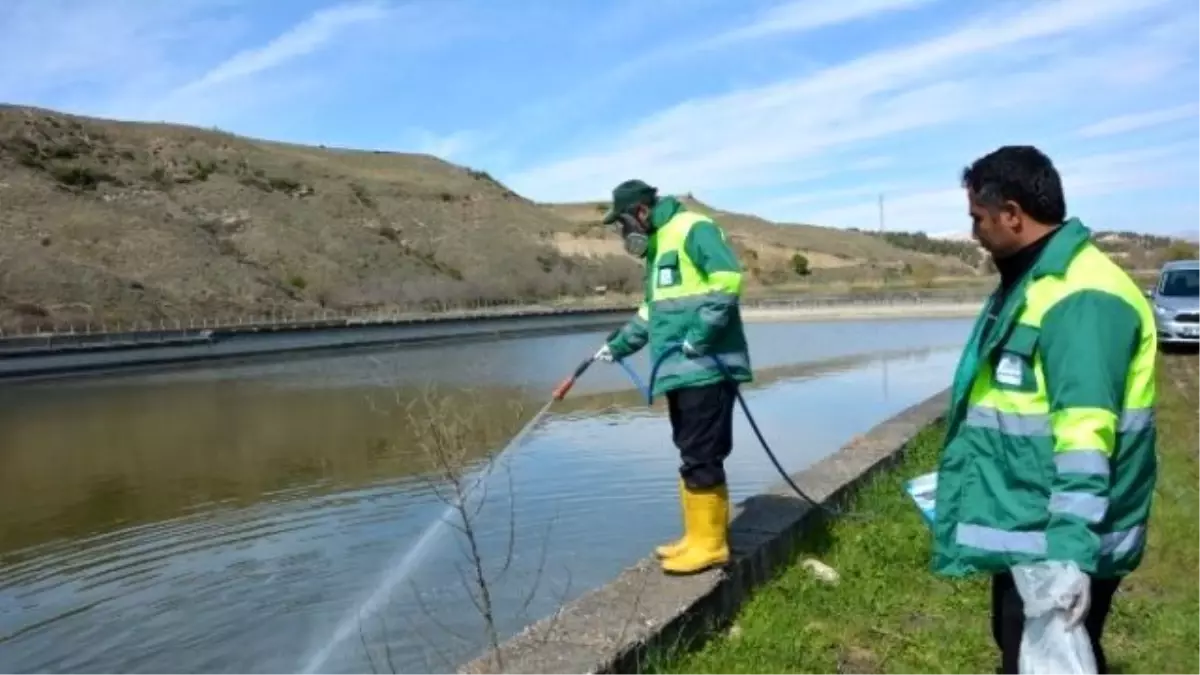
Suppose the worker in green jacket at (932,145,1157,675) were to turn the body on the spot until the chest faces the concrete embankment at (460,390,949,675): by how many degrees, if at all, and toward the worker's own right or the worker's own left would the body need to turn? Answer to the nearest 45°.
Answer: approximately 45° to the worker's own right

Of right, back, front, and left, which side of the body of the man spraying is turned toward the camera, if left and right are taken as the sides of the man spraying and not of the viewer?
left

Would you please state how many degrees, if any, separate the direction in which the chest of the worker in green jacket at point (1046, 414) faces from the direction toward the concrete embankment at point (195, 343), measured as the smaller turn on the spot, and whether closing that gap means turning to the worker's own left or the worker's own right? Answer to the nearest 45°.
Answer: approximately 45° to the worker's own right

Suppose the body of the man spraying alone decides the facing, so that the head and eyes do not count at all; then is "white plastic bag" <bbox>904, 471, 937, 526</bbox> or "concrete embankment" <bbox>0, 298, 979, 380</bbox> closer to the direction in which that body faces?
the concrete embankment

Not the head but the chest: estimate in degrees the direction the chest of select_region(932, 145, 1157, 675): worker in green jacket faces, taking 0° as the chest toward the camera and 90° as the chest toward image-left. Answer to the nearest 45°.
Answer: approximately 90°

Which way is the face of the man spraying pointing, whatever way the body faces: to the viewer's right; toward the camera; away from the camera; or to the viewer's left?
to the viewer's left

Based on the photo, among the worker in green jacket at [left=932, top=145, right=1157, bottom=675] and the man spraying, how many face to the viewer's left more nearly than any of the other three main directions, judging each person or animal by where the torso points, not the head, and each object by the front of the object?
2

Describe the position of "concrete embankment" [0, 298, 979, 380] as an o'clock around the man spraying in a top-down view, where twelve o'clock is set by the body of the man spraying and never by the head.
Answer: The concrete embankment is roughly at 2 o'clock from the man spraying.
